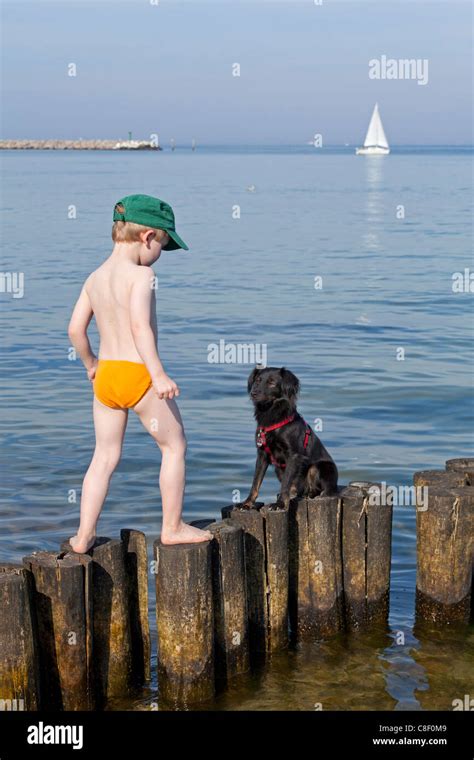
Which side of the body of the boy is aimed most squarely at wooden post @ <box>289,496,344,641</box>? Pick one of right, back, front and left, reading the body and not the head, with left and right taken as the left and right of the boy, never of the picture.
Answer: front

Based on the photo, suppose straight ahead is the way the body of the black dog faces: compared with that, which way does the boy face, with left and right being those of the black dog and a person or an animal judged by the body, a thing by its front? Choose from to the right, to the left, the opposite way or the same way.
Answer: the opposite way

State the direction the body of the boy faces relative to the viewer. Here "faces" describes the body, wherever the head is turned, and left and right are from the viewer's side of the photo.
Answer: facing away from the viewer and to the right of the viewer

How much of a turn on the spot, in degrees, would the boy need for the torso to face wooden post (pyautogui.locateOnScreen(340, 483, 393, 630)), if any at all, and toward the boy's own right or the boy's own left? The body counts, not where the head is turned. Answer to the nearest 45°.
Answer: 0° — they already face it
